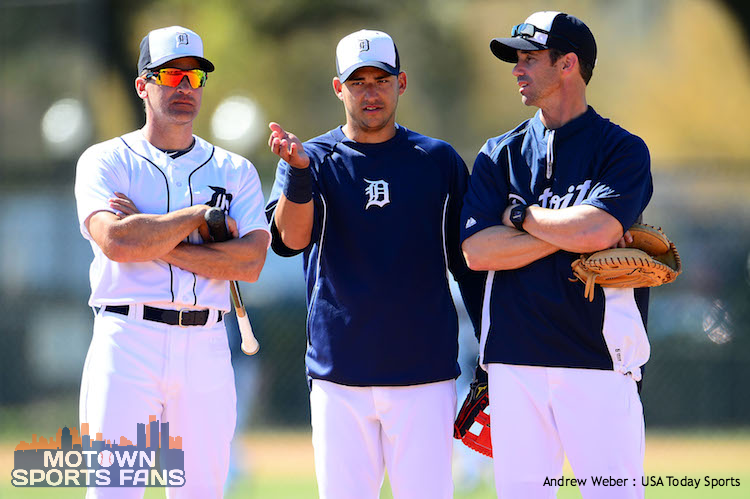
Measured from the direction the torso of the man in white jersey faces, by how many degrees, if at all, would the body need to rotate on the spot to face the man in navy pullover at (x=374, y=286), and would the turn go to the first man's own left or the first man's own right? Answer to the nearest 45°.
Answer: approximately 45° to the first man's own left

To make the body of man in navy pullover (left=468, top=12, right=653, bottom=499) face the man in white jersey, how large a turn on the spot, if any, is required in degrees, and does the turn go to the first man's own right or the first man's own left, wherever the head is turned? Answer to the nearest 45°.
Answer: approximately 45° to the first man's own right

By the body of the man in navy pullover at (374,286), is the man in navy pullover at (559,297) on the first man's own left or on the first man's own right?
on the first man's own left

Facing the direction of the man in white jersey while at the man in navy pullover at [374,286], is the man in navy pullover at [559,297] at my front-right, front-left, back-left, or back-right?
back-left

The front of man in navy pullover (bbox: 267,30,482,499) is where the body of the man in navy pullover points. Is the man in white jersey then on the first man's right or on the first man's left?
on the first man's right

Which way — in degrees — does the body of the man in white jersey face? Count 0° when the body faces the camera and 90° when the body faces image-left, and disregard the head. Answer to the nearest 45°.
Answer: approximately 315°
